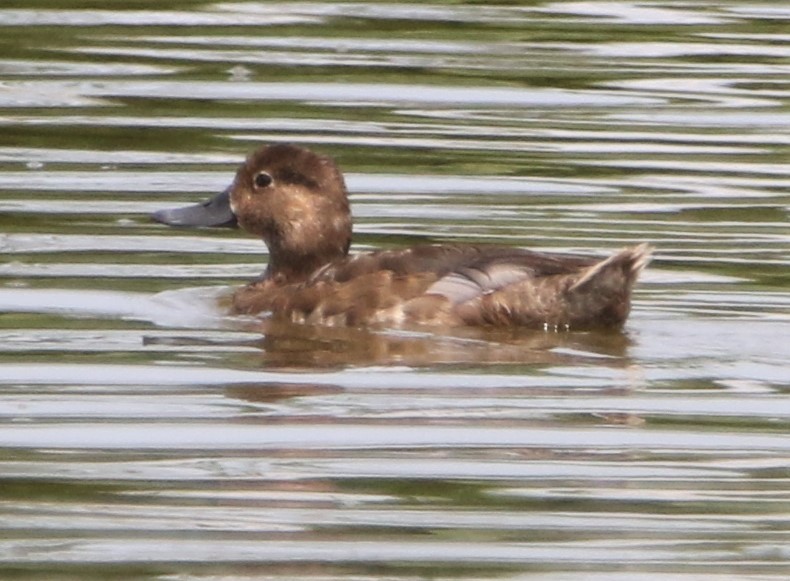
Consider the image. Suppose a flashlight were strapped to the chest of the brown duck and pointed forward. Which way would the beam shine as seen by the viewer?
to the viewer's left
